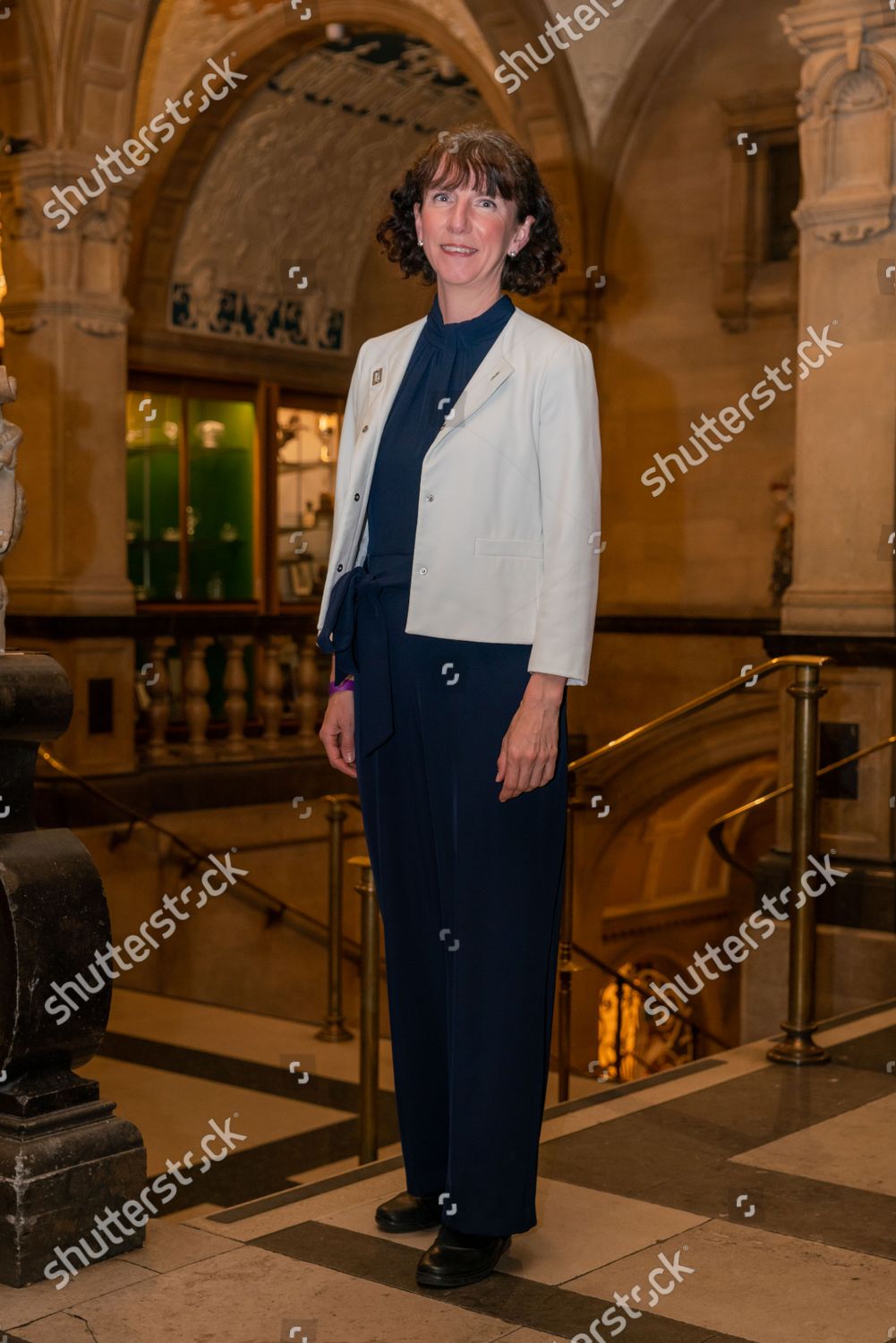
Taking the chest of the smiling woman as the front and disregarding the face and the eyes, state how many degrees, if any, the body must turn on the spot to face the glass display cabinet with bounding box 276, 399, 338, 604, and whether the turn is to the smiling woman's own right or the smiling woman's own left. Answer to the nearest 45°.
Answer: approximately 135° to the smiling woman's own right

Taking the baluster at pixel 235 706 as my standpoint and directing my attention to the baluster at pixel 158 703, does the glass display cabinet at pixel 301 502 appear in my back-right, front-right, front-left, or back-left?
back-right

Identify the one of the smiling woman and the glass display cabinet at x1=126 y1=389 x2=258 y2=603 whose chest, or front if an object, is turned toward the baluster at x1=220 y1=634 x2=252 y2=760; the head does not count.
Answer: the glass display cabinet

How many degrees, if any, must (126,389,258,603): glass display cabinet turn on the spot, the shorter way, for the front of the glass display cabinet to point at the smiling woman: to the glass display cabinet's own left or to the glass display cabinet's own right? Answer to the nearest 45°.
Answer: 0° — it already faces them

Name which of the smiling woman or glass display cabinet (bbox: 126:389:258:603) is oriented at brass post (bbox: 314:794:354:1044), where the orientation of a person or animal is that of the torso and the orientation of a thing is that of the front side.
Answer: the glass display cabinet

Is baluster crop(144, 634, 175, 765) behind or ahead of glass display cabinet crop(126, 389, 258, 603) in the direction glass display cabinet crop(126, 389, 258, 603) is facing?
ahead

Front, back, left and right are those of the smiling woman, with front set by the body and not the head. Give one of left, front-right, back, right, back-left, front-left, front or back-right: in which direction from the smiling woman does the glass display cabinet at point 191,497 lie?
back-right

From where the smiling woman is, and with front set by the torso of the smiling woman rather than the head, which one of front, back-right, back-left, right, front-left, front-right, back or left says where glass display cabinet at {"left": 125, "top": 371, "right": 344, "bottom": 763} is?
back-right

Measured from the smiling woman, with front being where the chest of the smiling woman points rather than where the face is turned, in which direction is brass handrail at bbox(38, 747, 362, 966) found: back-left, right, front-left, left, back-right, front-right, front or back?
back-right

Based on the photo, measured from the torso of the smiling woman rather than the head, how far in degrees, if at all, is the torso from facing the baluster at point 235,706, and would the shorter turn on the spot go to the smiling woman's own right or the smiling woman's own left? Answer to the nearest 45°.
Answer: approximately 135° to the smiling woman's own right

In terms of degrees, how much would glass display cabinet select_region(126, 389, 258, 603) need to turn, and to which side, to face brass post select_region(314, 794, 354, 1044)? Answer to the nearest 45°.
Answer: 0° — it already faces it

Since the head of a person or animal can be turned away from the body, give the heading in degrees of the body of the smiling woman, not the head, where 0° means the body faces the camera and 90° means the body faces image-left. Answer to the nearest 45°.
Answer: approximately 45°
